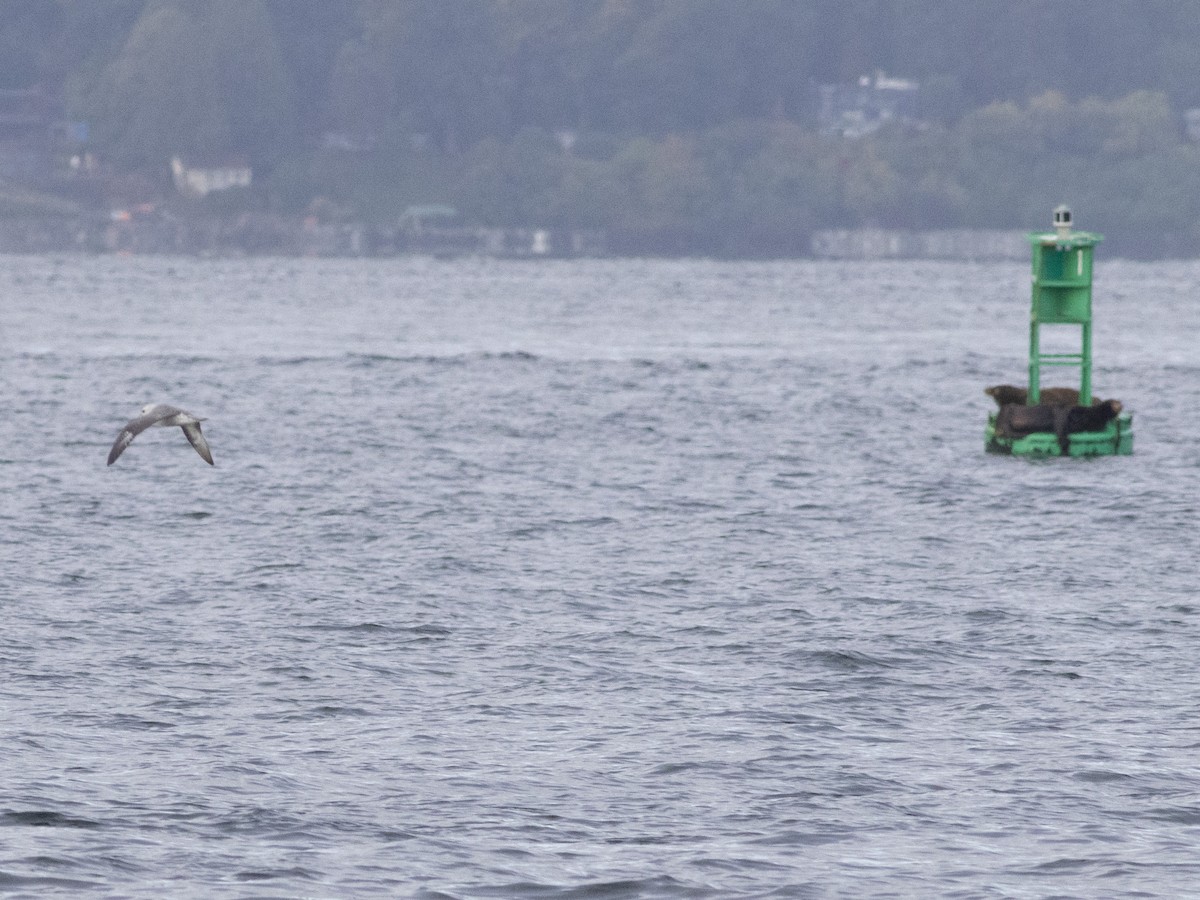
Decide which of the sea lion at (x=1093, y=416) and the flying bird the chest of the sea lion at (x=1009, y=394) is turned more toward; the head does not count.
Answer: the flying bird

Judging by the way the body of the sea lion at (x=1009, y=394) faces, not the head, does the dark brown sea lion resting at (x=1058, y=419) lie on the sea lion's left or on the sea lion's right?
on the sea lion's left

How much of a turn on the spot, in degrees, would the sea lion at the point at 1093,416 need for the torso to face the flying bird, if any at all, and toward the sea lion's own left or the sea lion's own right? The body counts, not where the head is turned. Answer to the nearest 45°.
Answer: approximately 135° to the sea lion's own right

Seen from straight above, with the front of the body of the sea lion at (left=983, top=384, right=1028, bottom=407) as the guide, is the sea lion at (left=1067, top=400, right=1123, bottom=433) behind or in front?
behind

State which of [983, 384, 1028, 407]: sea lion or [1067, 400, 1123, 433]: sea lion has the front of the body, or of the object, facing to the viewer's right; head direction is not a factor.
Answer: [1067, 400, 1123, 433]: sea lion

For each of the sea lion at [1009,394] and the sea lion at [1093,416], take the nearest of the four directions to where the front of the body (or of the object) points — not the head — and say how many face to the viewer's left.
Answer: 1

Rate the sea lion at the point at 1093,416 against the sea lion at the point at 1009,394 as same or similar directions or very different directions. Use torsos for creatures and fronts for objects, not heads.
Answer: very different directions

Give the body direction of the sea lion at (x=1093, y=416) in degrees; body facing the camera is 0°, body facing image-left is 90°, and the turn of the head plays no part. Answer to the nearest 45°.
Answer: approximately 270°

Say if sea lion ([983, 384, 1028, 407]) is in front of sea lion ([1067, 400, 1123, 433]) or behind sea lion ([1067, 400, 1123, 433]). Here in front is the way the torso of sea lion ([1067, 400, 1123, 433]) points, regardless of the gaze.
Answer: behind

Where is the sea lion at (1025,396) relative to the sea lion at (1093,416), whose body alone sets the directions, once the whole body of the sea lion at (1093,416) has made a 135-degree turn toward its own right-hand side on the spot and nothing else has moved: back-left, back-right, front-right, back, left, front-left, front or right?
right

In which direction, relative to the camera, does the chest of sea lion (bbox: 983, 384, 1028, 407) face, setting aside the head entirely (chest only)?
to the viewer's left
